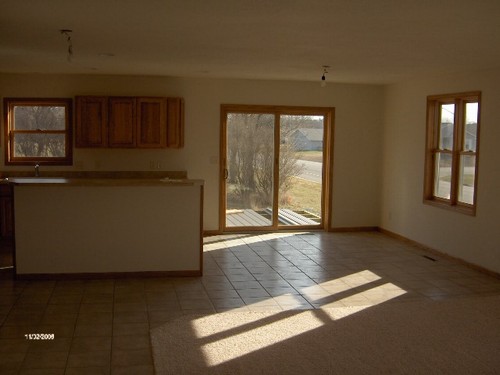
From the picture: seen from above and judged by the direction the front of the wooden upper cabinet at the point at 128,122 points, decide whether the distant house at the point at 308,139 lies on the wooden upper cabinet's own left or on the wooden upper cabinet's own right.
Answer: on the wooden upper cabinet's own left

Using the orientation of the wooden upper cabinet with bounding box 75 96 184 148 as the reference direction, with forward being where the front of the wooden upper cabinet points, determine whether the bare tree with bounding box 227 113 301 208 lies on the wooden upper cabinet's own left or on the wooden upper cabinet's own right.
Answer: on the wooden upper cabinet's own left

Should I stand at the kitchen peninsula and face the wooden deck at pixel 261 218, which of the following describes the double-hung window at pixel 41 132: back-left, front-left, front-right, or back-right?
front-left

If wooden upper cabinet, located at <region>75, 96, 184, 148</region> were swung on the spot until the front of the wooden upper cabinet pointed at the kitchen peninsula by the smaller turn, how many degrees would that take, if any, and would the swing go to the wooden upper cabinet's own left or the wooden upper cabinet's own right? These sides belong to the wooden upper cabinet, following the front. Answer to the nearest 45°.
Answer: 0° — it already faces it

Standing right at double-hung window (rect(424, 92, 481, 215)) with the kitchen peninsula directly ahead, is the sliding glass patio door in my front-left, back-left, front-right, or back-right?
front-right

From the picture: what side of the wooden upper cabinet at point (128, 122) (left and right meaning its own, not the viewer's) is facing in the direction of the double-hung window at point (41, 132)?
right

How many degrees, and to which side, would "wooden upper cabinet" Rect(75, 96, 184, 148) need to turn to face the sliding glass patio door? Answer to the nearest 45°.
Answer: approximately 90° to its left

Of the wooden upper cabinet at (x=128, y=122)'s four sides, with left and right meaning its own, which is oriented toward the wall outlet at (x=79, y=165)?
right

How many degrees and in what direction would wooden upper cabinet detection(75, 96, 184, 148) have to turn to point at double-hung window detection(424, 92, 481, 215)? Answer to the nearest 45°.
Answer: approximately 90° to its left

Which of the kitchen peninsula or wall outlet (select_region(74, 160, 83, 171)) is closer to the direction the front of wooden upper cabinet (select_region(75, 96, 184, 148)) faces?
the kitchen peninsula

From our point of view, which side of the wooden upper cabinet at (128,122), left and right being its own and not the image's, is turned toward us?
front

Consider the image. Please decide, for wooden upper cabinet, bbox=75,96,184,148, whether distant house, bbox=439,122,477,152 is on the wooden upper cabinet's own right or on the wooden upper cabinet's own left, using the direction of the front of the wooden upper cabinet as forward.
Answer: on the wooden upper cabinet's own left

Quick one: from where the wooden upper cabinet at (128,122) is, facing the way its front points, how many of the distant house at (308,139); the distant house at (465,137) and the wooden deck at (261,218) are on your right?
0

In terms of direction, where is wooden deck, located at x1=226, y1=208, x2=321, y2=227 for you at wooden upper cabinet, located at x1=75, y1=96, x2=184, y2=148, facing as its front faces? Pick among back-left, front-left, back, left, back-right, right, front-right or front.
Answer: left
